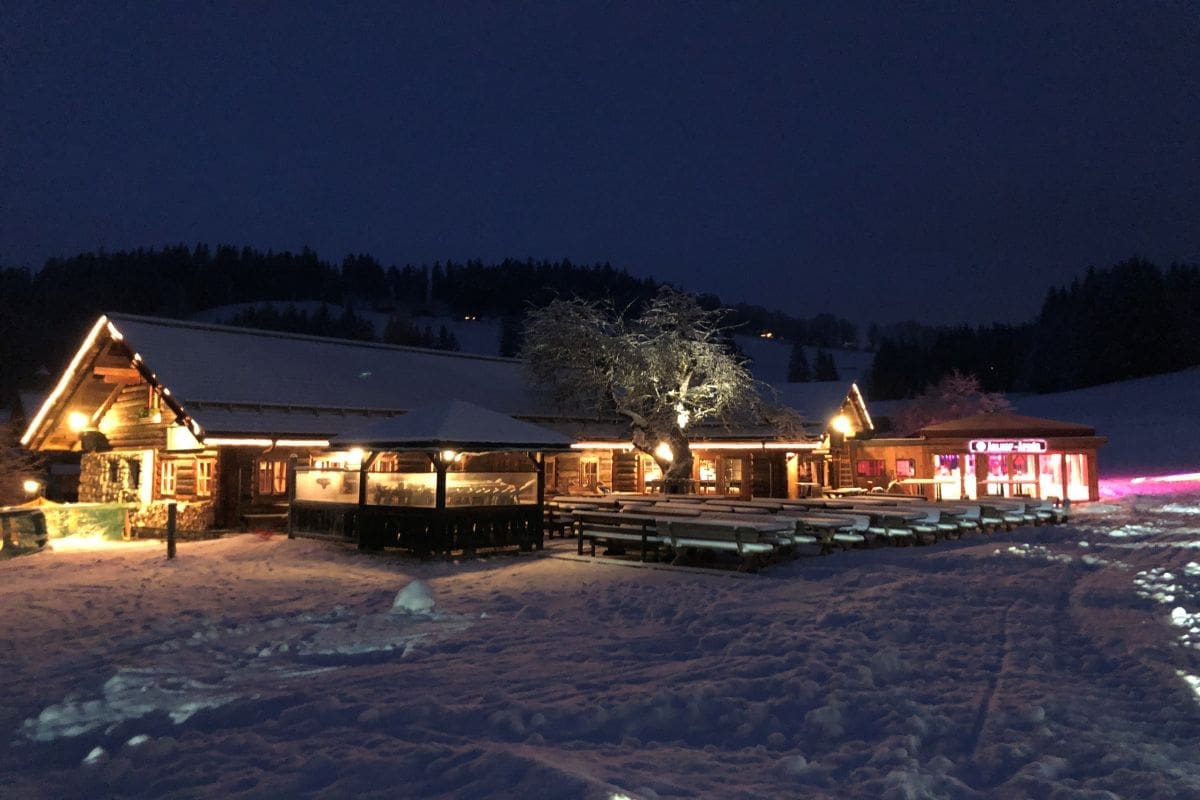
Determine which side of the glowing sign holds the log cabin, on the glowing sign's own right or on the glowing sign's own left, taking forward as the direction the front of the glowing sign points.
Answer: on the glowing sign's own right

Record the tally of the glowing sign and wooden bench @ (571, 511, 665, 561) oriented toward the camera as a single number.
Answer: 1

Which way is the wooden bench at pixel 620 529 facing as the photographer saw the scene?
facing away from the viewer and to the right of the viewer

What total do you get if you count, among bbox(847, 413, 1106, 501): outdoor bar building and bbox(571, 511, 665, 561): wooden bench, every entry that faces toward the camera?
1

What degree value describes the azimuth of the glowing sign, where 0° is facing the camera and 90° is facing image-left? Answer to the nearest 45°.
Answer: approximately 0°

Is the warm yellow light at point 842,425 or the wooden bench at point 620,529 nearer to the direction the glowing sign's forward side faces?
the wooden bench

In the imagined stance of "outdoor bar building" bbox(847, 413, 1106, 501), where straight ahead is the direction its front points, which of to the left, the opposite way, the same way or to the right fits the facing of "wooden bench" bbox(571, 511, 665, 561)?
the opposite way

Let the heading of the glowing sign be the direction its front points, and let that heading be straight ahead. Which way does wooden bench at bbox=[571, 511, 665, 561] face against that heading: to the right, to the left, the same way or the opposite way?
the opposite way
